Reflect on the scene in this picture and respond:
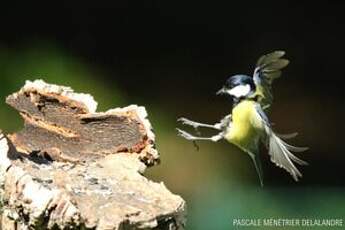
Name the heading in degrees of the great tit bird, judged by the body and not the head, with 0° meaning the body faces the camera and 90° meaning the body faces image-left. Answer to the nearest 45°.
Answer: approximately 90°

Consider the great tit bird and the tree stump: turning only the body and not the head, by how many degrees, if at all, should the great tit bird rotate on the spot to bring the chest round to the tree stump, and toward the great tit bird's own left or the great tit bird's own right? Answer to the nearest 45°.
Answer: approximately 45° to the great tit bird's own left
